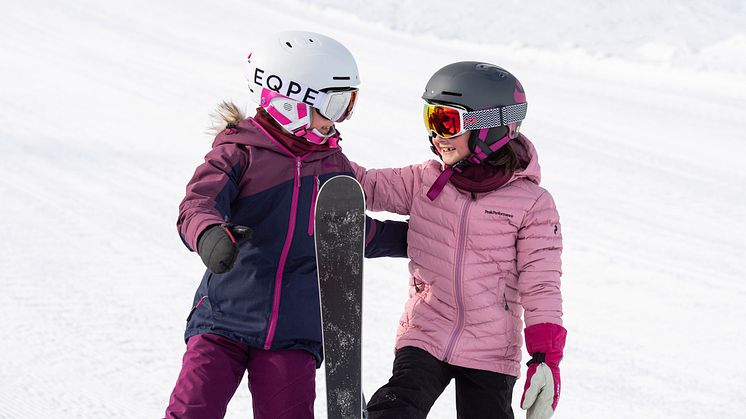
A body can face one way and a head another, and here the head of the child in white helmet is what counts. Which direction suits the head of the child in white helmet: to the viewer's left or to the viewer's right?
to the viewer's right

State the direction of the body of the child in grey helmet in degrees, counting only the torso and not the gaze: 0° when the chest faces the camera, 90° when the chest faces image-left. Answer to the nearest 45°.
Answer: approximately 45°

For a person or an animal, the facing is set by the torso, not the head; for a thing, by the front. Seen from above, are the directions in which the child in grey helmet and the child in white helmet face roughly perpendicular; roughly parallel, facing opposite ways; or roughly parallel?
roughly perpendicular

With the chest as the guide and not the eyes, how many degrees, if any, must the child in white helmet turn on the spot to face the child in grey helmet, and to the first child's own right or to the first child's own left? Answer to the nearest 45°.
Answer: approximately 45° to the first child's own left

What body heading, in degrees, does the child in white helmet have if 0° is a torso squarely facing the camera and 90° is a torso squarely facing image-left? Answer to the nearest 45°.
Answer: approximately 315°
